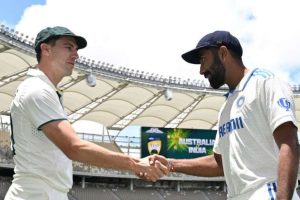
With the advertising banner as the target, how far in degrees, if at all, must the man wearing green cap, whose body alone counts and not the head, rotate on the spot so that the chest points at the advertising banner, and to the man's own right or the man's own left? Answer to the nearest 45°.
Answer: approximately 90° to the man's own left

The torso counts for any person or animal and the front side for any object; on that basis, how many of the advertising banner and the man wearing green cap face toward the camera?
1

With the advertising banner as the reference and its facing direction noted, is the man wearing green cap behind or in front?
in front

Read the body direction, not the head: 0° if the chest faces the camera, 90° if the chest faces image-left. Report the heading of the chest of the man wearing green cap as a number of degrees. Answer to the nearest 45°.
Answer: approximately 270°

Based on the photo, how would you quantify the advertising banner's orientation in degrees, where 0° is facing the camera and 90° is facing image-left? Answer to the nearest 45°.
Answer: approximately 0°

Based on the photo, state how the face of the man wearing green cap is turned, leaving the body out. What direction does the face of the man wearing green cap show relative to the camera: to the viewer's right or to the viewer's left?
to the viewer's right

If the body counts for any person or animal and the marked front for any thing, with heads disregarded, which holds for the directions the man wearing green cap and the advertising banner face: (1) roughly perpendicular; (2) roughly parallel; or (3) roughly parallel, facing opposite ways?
roughly perpendicular
